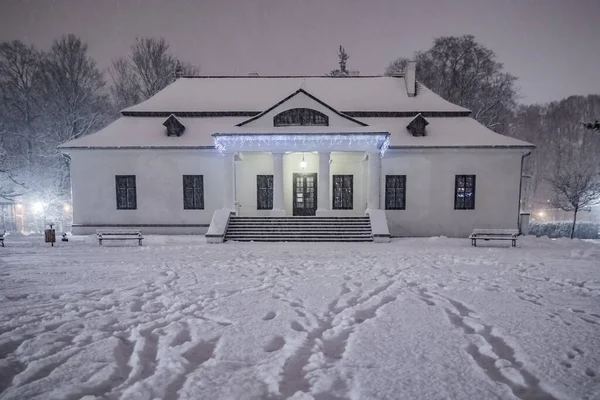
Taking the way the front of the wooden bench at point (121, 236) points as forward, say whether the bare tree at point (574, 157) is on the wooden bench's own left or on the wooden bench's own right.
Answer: on the wooden bench's own left

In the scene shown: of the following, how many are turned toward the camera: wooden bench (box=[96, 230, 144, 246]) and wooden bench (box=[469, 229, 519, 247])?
2

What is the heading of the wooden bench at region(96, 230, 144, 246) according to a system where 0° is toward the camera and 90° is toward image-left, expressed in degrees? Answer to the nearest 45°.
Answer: approximately 0°

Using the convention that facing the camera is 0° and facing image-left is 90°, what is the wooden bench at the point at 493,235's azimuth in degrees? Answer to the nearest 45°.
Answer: approximately 0°

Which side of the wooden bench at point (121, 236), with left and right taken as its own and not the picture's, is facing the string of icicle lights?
left

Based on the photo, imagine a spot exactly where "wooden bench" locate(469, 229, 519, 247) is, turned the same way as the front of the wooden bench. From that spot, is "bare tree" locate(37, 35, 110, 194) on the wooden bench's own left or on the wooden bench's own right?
on the wooden bench's own right

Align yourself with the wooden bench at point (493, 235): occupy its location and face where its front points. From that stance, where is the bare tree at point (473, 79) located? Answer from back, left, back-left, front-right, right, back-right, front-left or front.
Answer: back

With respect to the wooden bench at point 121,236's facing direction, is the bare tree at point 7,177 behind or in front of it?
behind

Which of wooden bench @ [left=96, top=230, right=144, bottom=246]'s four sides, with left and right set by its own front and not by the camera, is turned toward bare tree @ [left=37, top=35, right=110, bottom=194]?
back

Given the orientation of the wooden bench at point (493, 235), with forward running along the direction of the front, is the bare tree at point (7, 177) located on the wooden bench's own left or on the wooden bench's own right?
on the wooden bench's own right

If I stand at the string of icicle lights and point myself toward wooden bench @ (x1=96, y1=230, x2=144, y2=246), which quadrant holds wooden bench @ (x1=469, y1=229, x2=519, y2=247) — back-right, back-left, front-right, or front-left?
back-left

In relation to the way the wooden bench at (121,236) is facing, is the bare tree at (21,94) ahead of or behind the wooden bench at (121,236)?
behind
